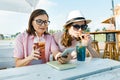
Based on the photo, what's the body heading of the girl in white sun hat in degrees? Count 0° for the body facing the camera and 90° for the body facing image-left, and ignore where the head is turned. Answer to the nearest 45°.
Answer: approximately 315°

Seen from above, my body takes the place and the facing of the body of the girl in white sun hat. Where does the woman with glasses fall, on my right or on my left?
on my right

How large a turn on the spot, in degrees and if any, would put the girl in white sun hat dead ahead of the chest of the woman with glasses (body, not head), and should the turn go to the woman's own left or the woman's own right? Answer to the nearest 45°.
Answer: approximately 45° to the woman's own left

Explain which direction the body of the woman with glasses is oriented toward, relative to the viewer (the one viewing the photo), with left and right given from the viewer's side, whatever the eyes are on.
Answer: facing the viewer and to the right of the viewer

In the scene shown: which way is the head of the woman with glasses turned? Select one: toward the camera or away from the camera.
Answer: toward the camera

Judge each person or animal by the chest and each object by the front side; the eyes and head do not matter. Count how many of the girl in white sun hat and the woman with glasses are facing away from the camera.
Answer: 0

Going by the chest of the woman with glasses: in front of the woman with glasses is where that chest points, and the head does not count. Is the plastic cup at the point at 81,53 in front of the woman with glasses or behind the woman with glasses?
in front

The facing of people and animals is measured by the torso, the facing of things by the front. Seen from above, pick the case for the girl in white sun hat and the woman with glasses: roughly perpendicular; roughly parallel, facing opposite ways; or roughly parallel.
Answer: roughly parallel
